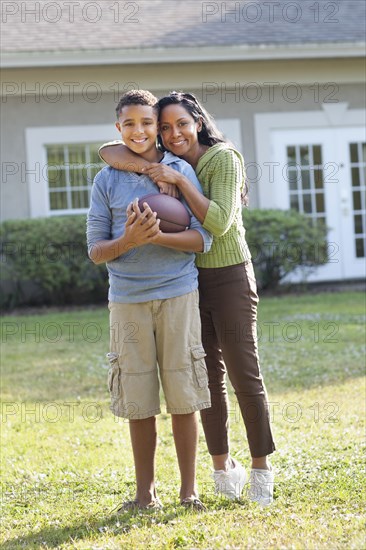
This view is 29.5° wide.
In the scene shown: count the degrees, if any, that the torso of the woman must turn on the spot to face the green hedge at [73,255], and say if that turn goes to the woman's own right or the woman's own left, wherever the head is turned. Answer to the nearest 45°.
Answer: approximately 135° to the woman's own right

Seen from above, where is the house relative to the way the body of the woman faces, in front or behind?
behind

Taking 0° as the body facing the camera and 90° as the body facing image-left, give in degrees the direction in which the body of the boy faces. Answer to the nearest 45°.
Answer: approximately 0°

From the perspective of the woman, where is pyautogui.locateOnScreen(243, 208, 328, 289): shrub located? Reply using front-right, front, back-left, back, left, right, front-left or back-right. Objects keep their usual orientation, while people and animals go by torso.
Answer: back-right

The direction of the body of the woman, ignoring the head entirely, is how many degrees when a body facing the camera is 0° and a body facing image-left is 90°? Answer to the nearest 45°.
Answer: approximately 45°

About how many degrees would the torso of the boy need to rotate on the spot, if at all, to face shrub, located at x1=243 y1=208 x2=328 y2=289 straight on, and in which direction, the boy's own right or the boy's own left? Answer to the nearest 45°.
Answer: approximately 180°

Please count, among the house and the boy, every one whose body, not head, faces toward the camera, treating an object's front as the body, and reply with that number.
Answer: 2

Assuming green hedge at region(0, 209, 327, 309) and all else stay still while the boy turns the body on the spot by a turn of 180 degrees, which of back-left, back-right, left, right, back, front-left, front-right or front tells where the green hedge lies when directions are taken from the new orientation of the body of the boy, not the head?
front

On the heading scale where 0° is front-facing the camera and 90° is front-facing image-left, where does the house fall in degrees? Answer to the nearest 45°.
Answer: approximately 0°

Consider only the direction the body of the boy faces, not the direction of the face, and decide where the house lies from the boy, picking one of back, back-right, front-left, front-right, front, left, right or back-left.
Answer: back

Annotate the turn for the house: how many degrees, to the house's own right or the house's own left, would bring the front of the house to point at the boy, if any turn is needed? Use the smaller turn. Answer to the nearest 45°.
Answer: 0° — it already faces them
